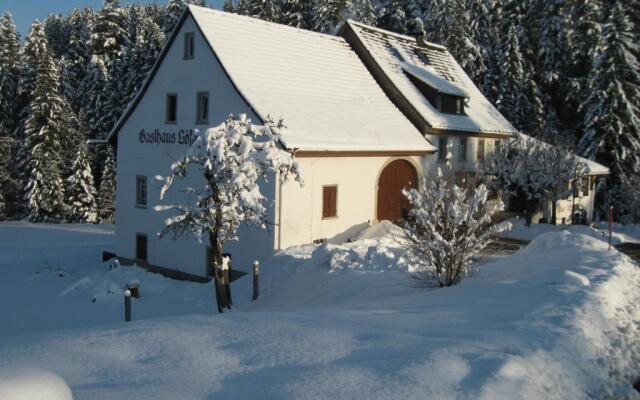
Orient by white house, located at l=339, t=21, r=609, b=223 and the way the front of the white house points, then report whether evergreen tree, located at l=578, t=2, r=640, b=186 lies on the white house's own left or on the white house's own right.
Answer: on the white house's own left

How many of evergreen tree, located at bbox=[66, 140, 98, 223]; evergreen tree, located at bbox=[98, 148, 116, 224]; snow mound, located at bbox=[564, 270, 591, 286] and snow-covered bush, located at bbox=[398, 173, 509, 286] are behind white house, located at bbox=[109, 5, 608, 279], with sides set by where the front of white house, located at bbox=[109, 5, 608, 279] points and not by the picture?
2

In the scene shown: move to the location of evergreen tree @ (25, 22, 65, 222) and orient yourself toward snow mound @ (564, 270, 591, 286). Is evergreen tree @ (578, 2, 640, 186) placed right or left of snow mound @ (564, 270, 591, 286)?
left

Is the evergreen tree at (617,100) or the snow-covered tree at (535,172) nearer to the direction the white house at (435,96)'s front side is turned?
the snow-covered tree

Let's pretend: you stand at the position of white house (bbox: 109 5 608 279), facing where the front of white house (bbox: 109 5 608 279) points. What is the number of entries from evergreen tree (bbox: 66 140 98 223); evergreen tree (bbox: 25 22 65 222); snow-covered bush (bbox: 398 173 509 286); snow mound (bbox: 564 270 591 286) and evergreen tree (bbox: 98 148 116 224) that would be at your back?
3

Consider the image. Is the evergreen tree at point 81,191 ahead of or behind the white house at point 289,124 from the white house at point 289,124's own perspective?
behind

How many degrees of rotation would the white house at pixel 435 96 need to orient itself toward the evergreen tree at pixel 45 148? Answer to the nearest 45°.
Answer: approximately 135° to its right

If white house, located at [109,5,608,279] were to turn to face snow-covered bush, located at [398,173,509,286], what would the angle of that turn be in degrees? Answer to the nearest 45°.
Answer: approximately 45° to its right

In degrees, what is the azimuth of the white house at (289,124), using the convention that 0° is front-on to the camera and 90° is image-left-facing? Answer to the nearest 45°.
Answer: approximately 315°
